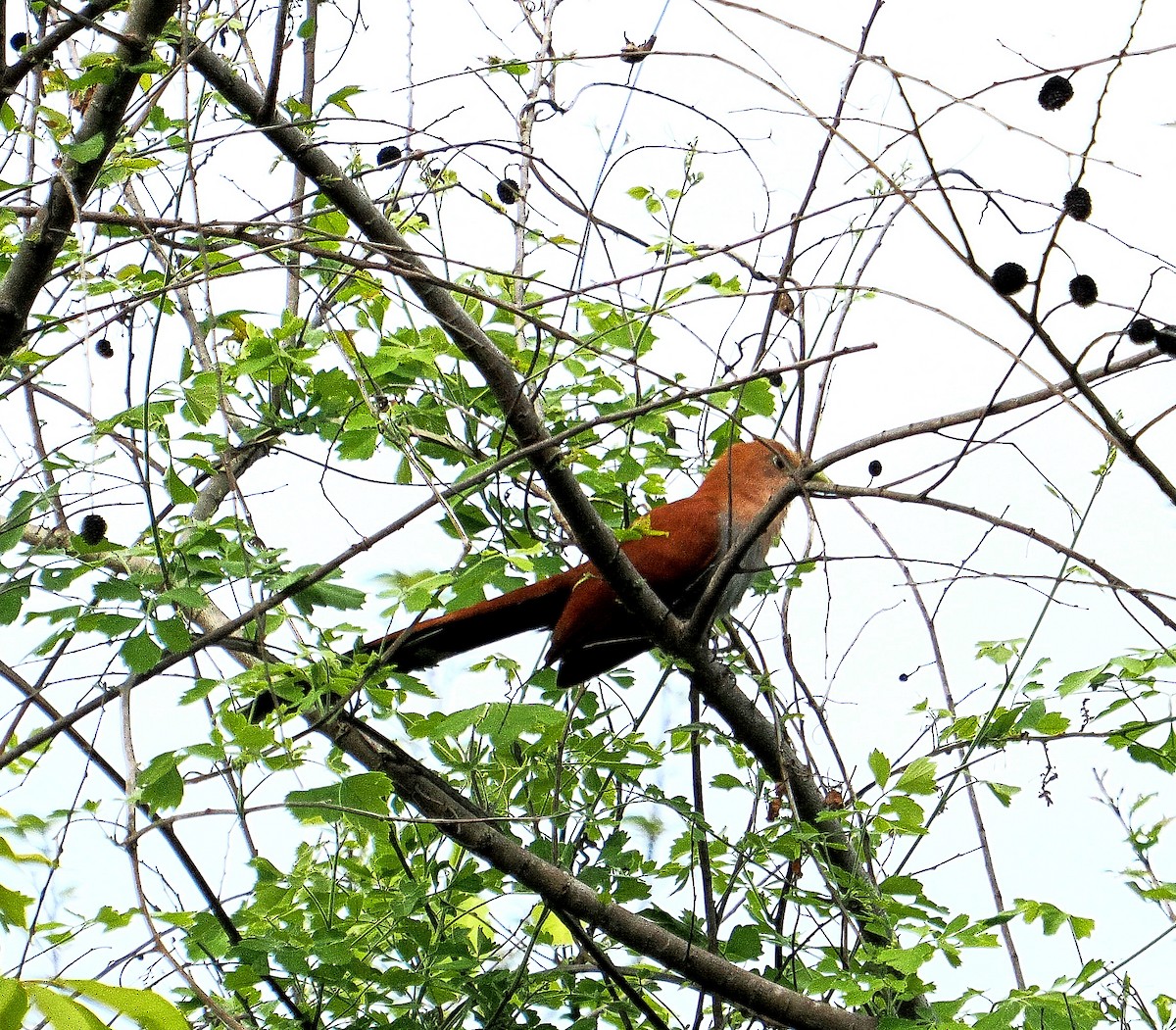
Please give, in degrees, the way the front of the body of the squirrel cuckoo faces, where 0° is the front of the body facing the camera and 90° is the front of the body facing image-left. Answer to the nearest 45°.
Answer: approximately 270°
